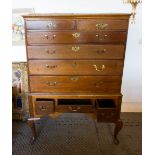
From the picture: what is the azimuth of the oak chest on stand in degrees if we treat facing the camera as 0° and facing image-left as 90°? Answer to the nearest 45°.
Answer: approximately 0°
